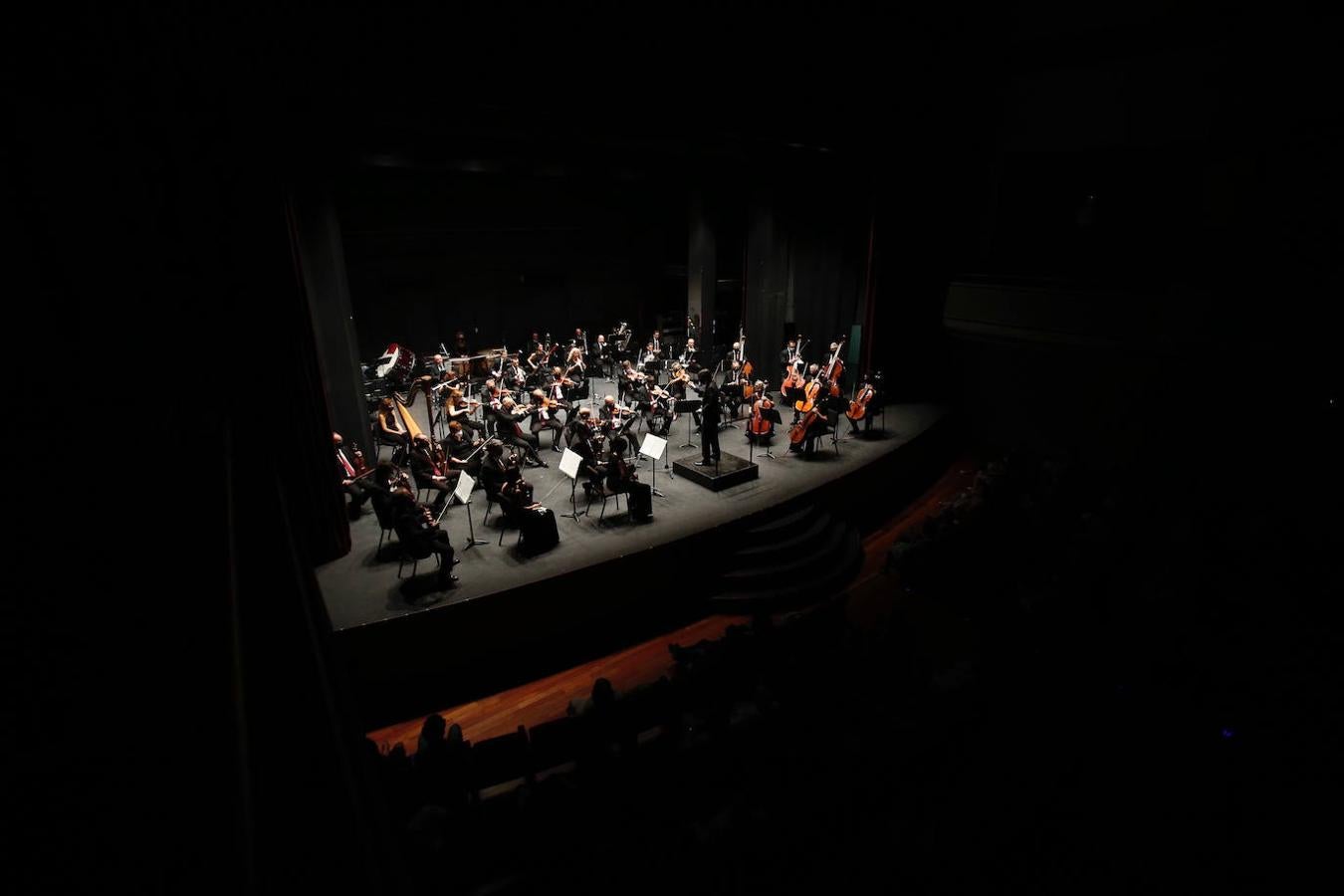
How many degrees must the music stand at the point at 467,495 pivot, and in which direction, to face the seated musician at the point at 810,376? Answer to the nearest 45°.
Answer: approximately 180°

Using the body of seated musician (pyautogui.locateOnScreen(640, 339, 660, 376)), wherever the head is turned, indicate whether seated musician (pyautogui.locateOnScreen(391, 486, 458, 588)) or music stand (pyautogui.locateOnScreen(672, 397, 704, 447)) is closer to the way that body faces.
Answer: the music stand

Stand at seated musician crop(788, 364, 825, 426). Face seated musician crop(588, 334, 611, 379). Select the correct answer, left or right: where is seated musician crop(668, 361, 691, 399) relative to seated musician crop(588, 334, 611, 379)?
left

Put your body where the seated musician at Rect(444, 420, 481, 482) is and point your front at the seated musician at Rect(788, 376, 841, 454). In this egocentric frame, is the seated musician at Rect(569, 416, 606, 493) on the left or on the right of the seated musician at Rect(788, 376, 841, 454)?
right

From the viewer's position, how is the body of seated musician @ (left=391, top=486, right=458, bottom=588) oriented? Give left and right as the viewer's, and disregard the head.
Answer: facing to the right of the viewer

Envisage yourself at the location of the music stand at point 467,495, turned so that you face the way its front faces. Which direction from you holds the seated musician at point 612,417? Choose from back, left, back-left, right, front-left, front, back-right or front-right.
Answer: back

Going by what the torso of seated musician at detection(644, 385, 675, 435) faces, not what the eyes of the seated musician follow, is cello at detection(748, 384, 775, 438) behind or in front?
in front

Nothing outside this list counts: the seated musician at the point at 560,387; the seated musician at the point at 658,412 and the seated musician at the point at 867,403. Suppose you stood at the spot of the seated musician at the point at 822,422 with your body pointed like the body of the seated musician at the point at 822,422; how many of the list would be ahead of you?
2

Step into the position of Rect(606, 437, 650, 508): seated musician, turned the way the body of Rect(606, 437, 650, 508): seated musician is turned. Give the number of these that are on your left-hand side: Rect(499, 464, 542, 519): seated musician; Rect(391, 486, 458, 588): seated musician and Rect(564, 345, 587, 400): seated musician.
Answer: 1

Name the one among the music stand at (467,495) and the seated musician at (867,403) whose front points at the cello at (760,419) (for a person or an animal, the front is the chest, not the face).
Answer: the seated musician

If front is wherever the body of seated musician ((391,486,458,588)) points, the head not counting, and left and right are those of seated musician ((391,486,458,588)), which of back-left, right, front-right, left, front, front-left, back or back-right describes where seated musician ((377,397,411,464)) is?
left

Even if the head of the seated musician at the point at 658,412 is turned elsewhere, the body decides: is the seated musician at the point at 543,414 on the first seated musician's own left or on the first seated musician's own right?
on the first seated musician's own right

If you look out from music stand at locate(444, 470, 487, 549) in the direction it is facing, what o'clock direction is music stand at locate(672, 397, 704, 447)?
music stand at locate(672, 397, 704, 447) is roughly at 6 o'clock from music stand at locate(444, 470, 487, 549).

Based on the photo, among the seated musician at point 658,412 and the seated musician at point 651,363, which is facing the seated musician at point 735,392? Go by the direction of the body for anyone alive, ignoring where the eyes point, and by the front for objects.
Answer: the seated musician at point 651,363

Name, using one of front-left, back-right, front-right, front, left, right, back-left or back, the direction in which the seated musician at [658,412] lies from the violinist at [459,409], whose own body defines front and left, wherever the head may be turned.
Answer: front-left
